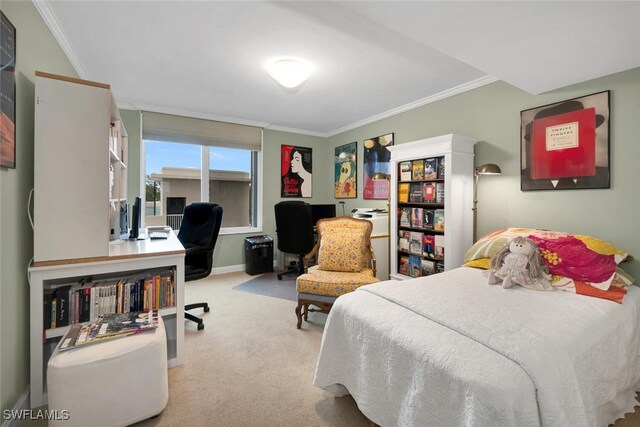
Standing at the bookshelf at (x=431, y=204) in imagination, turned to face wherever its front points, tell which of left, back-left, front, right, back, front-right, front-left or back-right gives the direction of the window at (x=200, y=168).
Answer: front-right

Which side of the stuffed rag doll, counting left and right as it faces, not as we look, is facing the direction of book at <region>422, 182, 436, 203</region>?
right

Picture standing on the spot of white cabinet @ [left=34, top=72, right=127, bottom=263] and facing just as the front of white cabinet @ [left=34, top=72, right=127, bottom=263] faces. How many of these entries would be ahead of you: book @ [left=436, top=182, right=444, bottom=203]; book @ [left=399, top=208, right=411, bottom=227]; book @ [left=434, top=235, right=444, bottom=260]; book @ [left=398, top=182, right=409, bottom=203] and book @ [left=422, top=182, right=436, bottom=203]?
5

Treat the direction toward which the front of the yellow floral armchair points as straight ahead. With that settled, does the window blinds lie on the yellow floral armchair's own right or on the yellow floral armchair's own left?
on the yellow floral armchair's own right

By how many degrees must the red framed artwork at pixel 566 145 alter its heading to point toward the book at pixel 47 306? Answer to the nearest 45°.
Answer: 0° — it already faces it

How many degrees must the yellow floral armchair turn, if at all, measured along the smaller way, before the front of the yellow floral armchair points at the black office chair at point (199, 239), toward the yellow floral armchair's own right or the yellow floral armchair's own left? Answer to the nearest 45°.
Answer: approximately 90° to the yellow floral armchair's own right

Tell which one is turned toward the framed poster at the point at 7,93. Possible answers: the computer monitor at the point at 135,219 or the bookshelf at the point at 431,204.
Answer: the bookshelf

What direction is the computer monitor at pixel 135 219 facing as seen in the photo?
to the viewer's right

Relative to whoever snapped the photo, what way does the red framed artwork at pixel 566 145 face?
facing the viewer and to the left of the viewer

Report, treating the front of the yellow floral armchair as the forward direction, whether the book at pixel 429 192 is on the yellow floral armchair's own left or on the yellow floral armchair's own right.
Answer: on the yellow floral armchair's own left

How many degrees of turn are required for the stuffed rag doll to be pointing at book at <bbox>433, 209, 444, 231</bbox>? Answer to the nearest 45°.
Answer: approximately 90° to its right

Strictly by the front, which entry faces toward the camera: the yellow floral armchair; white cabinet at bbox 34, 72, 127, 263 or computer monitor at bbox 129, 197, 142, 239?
the yellow floral armchair

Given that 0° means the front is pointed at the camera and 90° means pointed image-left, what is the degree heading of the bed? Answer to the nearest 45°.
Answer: approximately 45°

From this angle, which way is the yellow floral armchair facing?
toward the camera

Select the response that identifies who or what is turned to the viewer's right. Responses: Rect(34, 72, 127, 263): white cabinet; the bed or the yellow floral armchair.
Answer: the white cabinet

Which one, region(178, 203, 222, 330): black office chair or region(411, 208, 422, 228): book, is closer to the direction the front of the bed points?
the black office chair

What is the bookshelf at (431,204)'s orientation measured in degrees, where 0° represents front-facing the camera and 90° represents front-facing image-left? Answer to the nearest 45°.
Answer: approximately 45°
